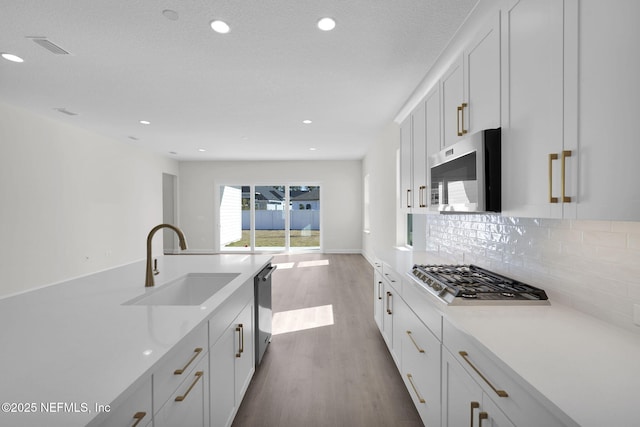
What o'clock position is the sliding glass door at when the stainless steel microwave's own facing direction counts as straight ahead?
The sliding glass door is roughly at 3 o'clock from the stainless steel microwave.

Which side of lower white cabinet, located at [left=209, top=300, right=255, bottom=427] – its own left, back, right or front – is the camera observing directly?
right

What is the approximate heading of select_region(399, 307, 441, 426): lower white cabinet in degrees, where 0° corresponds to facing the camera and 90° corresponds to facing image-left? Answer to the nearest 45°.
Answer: approximately 90°

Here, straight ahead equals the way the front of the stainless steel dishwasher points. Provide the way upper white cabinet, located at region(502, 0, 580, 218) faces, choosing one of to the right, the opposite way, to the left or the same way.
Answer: the opposite way

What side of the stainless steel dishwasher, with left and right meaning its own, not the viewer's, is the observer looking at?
right

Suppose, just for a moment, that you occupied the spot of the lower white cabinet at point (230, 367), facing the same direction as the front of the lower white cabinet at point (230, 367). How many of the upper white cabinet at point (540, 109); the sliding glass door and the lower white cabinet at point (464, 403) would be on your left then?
1

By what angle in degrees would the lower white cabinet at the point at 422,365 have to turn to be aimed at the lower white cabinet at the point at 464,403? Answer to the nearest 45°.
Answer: approximately 90° to its left

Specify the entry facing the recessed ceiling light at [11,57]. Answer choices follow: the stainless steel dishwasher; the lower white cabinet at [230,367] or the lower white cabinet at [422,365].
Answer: the lower white cabinet at [422,365]
